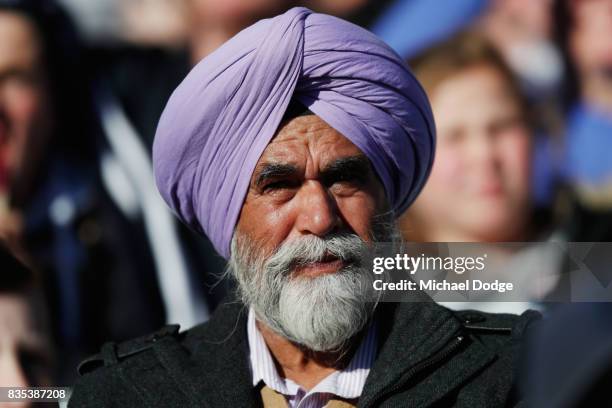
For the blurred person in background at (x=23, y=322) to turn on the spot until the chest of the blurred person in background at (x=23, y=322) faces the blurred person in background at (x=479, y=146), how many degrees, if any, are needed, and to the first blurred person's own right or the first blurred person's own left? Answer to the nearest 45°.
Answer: approximately 90° to the first blurred person's own left

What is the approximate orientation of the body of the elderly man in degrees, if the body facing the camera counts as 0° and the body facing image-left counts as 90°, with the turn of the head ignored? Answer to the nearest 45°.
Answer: approximately 0°

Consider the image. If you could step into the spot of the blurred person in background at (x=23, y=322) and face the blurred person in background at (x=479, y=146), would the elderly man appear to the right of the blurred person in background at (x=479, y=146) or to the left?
right

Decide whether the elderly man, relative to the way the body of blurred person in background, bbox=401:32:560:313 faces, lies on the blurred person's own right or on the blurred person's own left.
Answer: on the blurred person's own right

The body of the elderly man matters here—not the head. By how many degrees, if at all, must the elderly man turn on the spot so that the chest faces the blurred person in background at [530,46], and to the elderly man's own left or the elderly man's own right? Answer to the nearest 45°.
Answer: approximately 135° to the elderly man's own left

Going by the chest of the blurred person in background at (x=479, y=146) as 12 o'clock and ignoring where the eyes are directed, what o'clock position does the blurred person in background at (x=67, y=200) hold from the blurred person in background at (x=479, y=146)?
the blurred person in background at (x=67, y=200) is roughly at 4 o'clock from the blurred person in background at (x=479, y=146).

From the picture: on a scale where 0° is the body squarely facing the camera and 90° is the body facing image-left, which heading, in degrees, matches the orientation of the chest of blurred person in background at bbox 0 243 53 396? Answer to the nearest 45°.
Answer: approximately 0°
